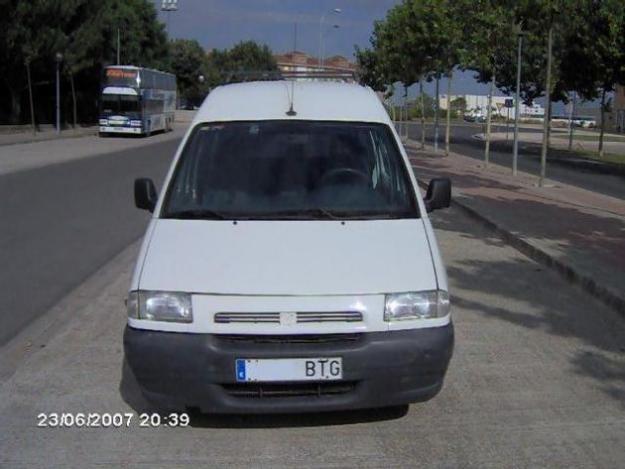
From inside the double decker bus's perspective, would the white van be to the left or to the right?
on its left

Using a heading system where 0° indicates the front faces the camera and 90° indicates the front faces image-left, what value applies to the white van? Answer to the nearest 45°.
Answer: approximately 0°

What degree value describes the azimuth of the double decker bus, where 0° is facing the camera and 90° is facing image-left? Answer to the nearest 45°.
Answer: approximately 45°

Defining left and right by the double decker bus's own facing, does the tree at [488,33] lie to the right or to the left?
on its left

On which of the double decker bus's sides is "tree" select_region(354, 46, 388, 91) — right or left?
on its left

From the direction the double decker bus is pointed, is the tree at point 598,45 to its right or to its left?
on its left

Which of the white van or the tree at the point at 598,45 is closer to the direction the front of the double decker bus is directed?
the white van

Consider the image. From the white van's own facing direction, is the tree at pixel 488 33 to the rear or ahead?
to the rear

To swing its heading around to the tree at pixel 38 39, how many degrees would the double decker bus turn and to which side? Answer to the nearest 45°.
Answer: approximately 90° to its right
